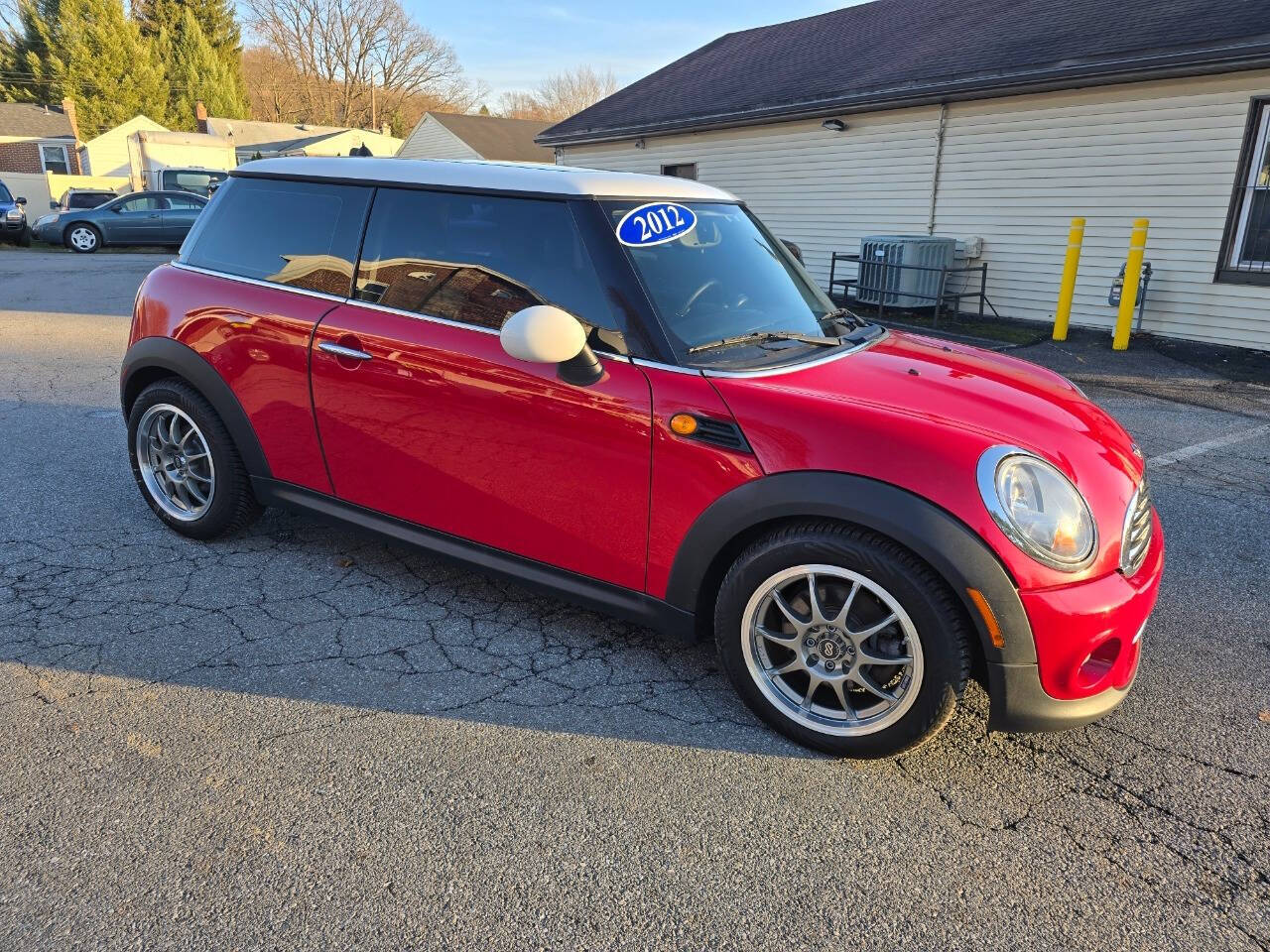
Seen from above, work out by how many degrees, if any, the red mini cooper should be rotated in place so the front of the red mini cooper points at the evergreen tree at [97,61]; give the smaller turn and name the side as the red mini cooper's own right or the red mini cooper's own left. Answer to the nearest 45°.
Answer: approximately 180°

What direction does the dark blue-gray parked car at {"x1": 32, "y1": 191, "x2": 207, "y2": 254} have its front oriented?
to the viewer's left

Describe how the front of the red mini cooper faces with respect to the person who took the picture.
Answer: facing the viewer and to the right of the viewer

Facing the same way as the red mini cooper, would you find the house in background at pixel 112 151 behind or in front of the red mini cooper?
behind

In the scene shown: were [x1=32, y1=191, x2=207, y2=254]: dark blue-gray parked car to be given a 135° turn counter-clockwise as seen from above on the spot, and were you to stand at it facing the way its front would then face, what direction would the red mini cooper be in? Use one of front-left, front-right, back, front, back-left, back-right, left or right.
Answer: front-right

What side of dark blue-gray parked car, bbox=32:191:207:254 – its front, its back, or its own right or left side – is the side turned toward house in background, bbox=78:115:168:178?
right

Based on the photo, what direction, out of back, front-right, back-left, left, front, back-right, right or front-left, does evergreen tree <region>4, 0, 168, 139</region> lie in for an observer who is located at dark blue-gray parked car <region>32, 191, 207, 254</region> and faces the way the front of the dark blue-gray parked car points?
right

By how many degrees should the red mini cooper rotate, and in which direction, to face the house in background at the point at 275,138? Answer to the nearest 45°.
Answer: approximately 180°

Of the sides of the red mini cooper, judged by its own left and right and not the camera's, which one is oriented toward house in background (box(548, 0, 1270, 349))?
left

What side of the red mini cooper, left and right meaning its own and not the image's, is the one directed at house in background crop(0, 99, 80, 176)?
back

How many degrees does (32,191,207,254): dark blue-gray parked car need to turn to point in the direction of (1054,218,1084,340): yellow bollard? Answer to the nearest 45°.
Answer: approximately 135° to its left

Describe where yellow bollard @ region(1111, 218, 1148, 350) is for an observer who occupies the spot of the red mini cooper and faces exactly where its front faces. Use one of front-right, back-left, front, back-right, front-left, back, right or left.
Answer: left

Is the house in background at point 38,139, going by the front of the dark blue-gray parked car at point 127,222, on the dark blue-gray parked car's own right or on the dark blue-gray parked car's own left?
on the dark blue-gray parked car's own right
